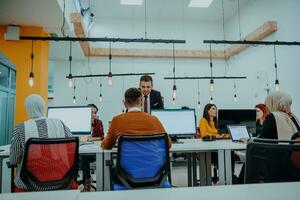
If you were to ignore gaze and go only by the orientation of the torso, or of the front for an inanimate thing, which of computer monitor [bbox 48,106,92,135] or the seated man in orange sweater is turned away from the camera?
the seated man in orange sweater

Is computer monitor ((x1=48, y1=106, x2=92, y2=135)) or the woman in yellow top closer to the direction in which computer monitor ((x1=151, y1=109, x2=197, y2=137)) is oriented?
the computer monitor

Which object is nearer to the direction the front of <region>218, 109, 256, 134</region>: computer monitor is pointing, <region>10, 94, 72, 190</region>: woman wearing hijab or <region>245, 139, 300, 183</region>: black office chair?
the black office chair

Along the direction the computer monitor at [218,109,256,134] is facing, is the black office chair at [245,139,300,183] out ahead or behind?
ahead

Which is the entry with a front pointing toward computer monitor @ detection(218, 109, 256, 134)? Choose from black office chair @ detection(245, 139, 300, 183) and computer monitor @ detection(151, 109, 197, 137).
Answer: the black office chair

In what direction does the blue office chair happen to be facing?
away from the camera

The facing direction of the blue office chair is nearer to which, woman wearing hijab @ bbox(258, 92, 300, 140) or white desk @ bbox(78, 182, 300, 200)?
the woman wearing hijab

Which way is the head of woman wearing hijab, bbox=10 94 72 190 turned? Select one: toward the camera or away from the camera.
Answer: away from the camera

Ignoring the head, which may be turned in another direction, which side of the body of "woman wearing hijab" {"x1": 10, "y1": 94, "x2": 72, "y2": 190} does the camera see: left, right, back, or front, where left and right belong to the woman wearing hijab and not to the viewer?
back

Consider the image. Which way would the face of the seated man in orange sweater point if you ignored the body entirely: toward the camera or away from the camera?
away from the camera

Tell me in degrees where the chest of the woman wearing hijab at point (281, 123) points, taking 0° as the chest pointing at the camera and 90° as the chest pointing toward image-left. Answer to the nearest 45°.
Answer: approximately 135°

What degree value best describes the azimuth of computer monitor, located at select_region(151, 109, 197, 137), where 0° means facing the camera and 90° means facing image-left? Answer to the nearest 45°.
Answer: approximately 0°

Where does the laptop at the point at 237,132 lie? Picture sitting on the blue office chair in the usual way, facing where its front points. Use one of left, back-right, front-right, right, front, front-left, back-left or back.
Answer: front-right

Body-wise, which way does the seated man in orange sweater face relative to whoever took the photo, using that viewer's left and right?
facing away from the viewer

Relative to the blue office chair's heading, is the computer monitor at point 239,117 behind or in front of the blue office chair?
in front

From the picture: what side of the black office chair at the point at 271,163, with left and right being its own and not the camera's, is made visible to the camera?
back

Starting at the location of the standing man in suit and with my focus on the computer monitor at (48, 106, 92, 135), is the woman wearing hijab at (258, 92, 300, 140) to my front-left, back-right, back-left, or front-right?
front-left
